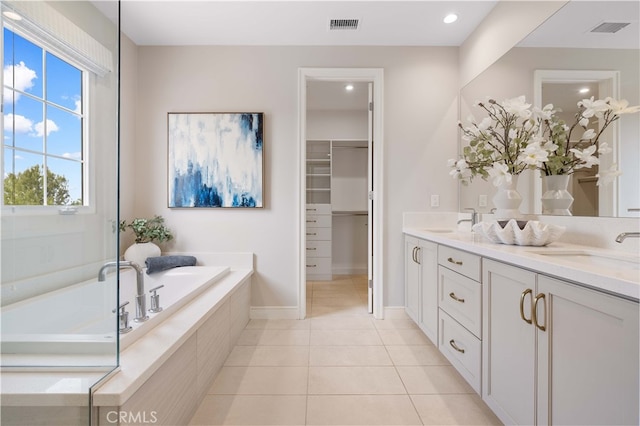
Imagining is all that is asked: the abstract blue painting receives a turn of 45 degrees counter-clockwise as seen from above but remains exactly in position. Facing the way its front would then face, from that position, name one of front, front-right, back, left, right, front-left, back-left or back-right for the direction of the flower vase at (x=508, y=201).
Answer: front

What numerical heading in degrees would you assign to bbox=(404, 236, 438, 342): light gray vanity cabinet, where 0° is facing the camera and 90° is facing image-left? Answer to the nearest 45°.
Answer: approximately 90°

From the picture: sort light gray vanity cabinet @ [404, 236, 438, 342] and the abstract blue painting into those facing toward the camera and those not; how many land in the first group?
1

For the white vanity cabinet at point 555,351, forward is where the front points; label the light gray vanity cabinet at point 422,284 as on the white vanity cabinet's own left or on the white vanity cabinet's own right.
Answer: on the white vanity cabinet's own right

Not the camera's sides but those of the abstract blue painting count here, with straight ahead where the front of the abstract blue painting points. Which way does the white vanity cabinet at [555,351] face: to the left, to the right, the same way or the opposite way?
to the right

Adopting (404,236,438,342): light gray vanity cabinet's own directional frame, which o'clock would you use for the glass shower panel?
The glass shower panel is roughly at 10 o'clock from the light gray vanity cabinet.

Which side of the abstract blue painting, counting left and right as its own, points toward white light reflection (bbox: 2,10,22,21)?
front

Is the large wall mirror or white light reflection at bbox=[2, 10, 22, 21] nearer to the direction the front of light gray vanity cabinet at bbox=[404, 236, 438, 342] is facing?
the white light reflection
